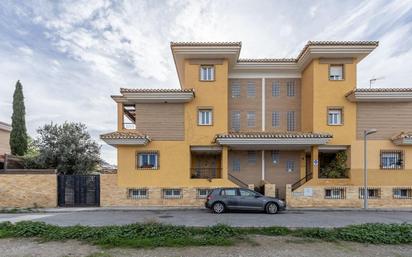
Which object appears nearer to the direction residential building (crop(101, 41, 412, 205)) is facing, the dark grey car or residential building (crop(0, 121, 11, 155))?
the dark grey car

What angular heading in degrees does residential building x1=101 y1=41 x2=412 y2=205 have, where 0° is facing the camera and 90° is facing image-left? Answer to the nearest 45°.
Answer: approximately 0°

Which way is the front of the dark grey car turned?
to the viewer's right

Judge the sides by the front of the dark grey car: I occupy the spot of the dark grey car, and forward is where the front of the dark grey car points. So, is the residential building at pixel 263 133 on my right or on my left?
on my left

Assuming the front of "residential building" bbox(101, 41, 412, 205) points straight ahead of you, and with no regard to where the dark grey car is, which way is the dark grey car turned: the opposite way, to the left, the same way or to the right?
to the left

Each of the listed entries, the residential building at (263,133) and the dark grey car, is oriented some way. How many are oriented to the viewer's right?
1

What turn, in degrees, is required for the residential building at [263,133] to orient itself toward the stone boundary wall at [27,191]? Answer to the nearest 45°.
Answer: approximately 90° to its right

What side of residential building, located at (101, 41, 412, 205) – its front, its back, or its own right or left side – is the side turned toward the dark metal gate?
right

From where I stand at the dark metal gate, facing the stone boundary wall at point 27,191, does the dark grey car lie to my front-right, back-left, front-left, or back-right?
back-left
